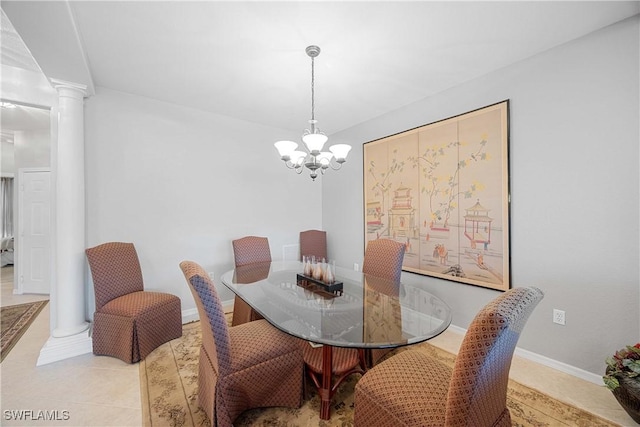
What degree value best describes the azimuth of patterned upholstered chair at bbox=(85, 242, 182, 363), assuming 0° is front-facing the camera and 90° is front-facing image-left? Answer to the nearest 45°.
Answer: approximately 315°

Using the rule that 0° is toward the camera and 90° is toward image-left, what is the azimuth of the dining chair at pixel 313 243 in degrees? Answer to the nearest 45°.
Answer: approximately 0°

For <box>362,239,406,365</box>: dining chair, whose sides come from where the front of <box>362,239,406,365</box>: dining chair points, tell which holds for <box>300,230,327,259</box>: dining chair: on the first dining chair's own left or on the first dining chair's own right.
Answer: on the first dining chair's own right

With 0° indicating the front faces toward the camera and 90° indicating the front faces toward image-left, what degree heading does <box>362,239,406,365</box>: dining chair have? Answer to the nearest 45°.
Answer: approximately 45°

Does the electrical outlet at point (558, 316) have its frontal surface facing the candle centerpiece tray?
yes

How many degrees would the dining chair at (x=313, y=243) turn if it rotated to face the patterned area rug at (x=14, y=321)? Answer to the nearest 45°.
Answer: approximately 90° to its right
